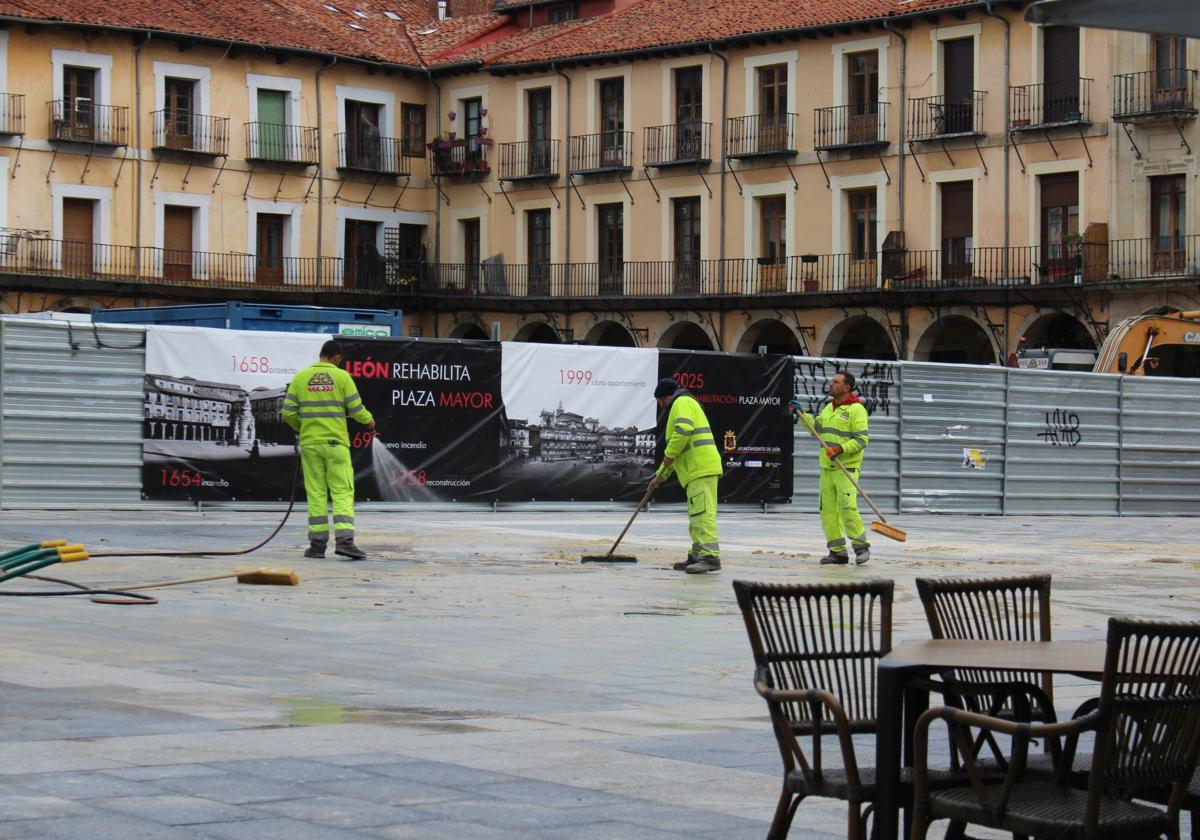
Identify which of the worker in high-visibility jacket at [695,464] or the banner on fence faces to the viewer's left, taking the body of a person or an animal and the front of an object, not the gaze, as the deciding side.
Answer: the worker in high-visibility jacket

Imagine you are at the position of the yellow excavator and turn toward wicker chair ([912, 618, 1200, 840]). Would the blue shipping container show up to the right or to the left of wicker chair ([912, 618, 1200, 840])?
right

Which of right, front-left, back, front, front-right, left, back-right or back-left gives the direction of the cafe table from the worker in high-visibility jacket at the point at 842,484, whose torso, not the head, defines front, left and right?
front-left

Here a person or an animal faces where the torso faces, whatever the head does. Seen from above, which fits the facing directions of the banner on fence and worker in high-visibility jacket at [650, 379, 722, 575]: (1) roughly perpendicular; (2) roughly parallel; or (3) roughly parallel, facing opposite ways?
roughly perpendicular

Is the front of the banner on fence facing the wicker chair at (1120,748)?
yes

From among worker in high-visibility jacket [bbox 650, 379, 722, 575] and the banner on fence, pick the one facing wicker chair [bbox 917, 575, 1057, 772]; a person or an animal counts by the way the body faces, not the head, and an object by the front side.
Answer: the banner on fence

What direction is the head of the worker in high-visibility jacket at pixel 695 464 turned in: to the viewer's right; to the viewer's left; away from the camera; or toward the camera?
to the viewer's left

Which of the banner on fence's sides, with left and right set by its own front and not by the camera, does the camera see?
front

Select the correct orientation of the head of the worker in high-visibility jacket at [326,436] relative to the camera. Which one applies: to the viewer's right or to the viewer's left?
to the viewer's right

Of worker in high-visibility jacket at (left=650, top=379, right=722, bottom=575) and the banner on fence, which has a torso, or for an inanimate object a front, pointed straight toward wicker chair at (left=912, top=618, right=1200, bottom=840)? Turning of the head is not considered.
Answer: the banner on fence

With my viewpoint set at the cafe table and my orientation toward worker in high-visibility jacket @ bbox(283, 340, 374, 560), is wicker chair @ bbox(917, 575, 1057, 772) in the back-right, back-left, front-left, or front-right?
front-right

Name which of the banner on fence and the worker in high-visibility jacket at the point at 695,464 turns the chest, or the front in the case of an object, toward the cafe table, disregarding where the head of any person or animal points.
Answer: the banner on fence

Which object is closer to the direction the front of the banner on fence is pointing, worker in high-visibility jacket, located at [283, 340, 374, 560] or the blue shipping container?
the worker in high-visibility jacket

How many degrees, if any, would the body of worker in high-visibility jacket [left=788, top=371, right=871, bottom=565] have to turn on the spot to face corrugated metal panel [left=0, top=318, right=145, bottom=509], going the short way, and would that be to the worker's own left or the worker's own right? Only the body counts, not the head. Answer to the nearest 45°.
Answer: approximately 45° to the worker's own right

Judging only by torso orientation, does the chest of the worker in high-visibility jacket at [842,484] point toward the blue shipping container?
no

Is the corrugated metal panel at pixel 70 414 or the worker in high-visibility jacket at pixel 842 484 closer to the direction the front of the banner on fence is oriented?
the worker in high-visibility jacket

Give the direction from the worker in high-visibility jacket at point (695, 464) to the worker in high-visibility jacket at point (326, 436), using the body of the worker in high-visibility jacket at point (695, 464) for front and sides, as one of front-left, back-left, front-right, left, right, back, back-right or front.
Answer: front

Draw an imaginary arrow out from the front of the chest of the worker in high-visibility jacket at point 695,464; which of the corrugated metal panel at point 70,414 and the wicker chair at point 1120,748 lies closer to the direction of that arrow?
the corrugated metal panel

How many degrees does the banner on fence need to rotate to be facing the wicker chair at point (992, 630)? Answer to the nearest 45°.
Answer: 0° — it already faces it

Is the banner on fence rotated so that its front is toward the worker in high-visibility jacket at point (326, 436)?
yes

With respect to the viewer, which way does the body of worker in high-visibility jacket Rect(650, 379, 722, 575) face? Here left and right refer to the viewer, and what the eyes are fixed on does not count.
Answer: facing to the left of the viewer

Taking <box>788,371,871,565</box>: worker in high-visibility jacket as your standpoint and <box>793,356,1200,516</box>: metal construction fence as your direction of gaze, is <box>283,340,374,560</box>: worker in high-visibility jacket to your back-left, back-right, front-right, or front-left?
back-left
